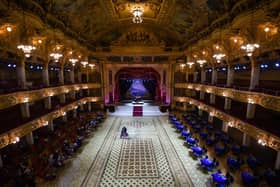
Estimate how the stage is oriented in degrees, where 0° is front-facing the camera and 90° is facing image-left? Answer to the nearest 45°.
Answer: approximately 0°

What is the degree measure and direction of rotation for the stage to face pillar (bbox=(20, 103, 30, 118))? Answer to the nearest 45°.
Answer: approximately 45° to its right
